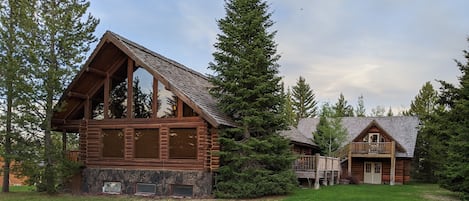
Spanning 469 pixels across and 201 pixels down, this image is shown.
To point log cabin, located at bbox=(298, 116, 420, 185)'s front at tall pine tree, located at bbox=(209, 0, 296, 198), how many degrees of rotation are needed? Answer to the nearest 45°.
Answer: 0° — it already faces it

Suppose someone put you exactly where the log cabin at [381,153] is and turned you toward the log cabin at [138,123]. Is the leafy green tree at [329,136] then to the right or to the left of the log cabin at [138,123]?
right

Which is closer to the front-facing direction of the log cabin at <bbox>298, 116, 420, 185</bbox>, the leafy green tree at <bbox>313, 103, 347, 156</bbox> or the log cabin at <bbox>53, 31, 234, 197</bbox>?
the log cabin

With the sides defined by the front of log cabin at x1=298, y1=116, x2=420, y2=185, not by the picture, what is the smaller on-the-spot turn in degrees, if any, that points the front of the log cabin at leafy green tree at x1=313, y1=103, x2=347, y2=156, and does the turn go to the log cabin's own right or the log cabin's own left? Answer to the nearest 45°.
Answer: approximately 90° to the log cabin's own right

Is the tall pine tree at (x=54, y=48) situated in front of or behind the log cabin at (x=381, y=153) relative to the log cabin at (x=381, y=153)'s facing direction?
in front

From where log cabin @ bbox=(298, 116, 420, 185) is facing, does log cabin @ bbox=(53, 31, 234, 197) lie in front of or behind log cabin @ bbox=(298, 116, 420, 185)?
in front

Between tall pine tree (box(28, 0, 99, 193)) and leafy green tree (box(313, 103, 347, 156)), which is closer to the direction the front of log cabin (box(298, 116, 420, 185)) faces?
the tall pine tree

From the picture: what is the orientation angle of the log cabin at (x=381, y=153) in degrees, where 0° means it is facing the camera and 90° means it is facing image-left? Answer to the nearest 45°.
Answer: approximately 0°

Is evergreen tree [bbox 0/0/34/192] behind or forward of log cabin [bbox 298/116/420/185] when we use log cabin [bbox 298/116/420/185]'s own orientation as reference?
forward
